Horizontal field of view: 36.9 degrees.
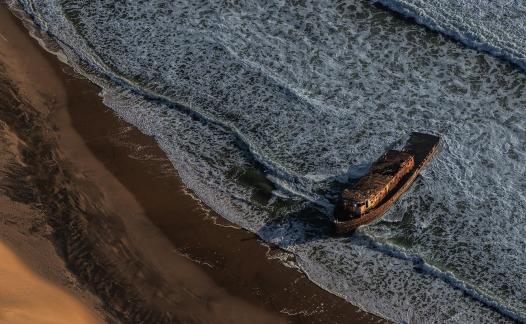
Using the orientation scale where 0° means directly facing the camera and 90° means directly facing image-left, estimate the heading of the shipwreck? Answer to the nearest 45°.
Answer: approximately 45°
